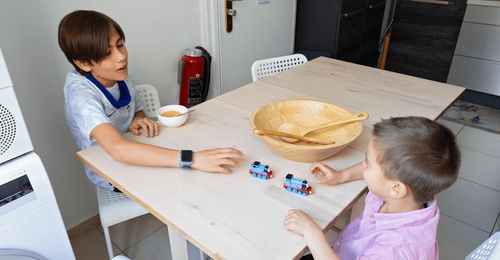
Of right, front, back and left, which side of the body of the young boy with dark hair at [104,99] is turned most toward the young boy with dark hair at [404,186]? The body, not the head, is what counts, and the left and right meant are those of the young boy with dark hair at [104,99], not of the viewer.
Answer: front

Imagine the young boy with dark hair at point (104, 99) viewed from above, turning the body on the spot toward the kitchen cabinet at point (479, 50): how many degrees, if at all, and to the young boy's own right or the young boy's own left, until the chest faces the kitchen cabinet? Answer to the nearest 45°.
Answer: approximately 45° to the young boy's own left

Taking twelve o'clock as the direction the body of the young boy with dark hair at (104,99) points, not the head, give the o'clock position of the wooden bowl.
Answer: The wooden bowl is roughly at 11 o'clock from the young boy with dark hair.

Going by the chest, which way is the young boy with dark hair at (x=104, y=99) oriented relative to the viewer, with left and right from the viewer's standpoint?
facing the viewer and to the right of the viewer

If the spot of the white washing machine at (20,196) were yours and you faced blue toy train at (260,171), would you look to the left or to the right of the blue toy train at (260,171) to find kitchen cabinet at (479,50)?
left

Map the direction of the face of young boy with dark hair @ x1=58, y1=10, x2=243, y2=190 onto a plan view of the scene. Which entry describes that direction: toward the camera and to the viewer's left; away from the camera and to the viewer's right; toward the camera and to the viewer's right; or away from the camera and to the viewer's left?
toward the camera and to the viewer's right

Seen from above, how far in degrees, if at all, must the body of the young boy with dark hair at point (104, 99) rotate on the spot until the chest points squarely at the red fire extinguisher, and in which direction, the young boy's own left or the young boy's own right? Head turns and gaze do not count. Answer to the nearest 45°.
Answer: approximately 90° to the young boy's own left

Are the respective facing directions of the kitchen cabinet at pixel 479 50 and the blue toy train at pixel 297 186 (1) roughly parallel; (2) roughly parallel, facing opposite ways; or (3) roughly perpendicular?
roughly perpendicular

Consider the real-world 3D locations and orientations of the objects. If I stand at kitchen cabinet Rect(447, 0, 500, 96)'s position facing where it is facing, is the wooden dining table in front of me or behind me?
in front

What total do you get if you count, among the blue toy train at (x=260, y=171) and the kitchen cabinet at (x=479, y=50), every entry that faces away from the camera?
0
